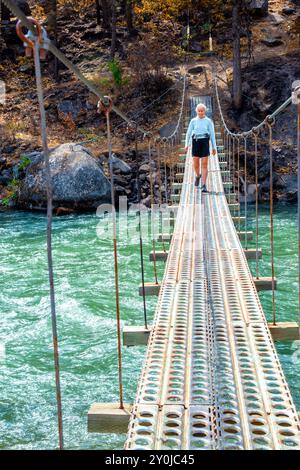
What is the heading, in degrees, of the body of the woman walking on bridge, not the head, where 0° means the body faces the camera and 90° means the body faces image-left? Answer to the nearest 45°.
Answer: approximately 0°

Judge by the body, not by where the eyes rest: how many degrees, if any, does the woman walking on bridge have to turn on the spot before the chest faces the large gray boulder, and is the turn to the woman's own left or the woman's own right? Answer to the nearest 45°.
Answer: approximately 135° to the woman's own right
